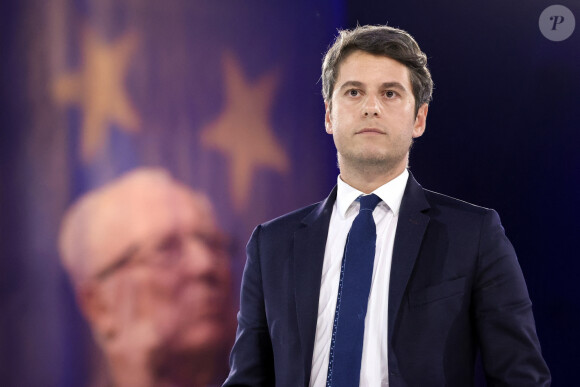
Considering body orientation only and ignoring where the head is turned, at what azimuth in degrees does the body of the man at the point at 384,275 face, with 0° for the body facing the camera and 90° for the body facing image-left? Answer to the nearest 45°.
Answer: approximately 0°

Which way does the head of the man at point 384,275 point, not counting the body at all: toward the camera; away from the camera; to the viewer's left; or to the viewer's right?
toward the camera
